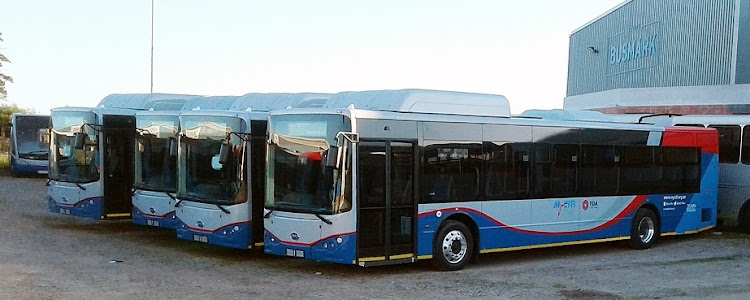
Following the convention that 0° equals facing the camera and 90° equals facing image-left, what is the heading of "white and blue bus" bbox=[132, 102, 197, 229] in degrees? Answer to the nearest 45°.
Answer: approximately 45°

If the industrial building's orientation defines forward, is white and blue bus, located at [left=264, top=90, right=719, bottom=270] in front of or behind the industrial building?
in front

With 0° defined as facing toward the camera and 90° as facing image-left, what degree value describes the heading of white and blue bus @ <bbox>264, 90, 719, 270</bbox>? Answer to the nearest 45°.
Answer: approximately 45°

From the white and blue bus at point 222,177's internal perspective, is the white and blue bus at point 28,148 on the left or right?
on its right

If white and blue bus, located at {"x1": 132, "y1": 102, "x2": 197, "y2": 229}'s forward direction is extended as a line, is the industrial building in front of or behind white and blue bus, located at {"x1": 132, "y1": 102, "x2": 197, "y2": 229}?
behind

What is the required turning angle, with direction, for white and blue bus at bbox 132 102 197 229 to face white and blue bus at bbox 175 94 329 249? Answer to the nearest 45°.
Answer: approximately 90° to its left

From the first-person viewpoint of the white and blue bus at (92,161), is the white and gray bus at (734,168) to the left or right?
on its left

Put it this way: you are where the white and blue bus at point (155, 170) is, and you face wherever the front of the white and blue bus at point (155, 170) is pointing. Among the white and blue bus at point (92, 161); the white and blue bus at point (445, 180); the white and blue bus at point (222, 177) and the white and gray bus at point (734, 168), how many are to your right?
1

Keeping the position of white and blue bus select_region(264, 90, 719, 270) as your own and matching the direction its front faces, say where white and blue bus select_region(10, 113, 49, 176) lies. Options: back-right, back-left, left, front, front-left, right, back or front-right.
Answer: right

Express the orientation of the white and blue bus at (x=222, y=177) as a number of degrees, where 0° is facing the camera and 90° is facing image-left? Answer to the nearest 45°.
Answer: approximately 45°

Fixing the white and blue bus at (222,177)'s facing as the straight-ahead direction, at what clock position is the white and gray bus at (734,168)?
the white and gray bus at (734,168) is roughly at 7 o'clock from the white and blue bus at (222,177).

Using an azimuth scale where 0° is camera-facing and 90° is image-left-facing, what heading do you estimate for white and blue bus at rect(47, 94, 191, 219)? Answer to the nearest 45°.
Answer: approximately 45°

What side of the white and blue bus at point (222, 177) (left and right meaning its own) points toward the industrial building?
back
